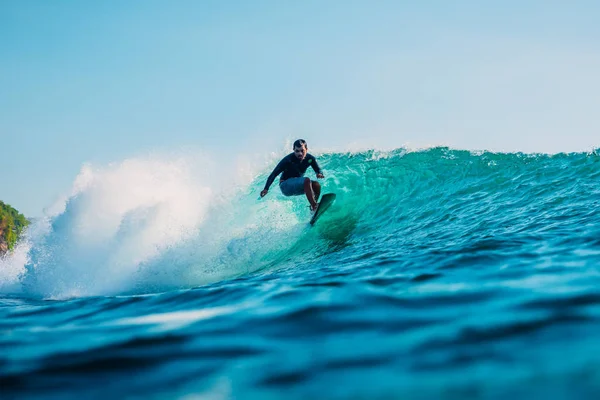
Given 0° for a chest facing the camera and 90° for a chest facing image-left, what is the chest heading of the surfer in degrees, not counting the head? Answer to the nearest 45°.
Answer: approximately 315°
